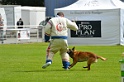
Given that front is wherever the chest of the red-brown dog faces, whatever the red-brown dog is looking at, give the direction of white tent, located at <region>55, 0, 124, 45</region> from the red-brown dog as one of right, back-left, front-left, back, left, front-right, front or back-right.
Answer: right

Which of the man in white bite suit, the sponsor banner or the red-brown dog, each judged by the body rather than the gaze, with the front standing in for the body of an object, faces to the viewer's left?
the red-brown dog

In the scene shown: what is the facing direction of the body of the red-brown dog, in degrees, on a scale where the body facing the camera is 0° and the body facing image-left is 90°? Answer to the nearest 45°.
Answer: approximately 90°

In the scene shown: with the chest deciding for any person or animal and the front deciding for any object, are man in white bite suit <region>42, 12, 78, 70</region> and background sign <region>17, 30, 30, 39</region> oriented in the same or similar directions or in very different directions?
very different directions

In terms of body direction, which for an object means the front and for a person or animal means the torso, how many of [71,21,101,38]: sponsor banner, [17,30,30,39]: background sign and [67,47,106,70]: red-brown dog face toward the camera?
2

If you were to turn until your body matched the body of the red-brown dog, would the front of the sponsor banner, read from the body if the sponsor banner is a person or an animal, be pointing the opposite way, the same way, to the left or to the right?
to the left

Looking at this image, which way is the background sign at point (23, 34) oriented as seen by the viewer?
toward the camera

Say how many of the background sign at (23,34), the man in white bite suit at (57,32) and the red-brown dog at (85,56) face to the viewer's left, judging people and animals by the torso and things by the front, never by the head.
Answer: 1

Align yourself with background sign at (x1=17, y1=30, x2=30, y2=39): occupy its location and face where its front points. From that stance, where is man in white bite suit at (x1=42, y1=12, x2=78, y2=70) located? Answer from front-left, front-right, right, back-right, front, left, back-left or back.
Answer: front

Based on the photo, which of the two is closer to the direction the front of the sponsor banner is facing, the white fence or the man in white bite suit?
the man in white bite suit

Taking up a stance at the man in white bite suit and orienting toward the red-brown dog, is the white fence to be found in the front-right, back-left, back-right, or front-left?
back-left

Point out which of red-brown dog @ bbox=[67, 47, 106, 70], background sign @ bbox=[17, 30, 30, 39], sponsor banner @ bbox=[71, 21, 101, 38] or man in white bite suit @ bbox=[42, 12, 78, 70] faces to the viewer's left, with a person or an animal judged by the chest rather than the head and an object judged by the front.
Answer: the red-brown dog
